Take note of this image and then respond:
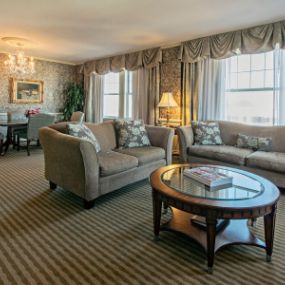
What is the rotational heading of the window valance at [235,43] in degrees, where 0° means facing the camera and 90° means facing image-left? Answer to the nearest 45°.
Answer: approximately 45°

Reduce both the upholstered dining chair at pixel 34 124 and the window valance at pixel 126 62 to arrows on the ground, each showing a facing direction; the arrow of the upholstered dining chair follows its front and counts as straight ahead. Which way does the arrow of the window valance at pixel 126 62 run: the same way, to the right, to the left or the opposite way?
to the left

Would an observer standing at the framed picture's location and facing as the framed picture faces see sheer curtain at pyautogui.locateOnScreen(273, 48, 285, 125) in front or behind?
in front

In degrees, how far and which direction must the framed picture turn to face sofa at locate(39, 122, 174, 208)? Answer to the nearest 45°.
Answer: approximately 45° to its right

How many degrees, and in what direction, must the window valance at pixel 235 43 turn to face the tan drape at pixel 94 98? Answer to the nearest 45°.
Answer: approximately 90° to its right

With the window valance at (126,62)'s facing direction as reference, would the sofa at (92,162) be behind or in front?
in front

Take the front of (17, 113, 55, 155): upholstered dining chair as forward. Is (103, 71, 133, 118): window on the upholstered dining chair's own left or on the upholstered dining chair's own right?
on the upholstered dining chair's own right

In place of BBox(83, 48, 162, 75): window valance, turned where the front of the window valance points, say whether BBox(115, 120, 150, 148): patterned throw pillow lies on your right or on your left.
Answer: on your left

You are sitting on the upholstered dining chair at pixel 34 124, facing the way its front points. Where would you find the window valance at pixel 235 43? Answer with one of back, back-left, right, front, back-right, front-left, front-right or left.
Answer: back

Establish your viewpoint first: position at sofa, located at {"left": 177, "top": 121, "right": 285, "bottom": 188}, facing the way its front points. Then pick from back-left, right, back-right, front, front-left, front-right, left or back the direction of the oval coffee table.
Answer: front-left
